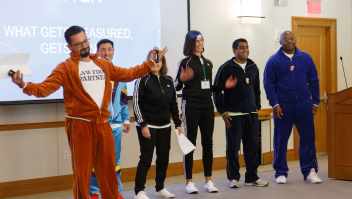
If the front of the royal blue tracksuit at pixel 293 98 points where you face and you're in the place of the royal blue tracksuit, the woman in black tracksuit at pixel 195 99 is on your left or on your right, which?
on your right

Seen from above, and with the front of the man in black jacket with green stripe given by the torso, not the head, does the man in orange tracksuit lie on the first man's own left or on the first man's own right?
on the first man's own right

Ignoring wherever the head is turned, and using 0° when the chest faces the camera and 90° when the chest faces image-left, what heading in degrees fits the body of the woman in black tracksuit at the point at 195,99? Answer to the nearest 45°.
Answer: approximately 315°

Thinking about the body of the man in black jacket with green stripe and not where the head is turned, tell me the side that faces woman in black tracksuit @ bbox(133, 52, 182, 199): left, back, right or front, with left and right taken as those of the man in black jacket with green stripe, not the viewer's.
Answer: right

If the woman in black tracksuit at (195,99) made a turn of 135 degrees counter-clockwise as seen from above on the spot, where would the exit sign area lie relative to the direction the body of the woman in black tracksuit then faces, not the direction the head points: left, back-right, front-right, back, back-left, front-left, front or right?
front-right

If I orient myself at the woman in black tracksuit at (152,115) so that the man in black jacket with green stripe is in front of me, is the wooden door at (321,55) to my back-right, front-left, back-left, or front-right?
front-left

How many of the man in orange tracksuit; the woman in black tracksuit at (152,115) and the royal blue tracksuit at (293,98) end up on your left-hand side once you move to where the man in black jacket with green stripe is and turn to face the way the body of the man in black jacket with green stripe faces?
1

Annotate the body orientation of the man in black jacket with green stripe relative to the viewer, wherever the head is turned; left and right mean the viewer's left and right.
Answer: facing the viewer and to the right of the viewer

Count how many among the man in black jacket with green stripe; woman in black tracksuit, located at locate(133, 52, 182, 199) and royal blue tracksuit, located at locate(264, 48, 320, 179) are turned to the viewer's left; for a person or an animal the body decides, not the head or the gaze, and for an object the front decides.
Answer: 0

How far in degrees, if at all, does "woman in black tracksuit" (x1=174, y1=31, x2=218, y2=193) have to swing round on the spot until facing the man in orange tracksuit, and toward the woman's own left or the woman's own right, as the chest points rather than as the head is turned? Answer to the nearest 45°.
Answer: approximately 90° to the woman's own right

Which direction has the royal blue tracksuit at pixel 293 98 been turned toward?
toward the camera

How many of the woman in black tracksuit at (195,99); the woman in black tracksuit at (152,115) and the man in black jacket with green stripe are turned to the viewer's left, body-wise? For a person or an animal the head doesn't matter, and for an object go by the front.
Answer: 0

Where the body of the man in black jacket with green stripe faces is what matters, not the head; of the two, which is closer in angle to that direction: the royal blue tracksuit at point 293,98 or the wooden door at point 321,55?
the royal blue tracksuit

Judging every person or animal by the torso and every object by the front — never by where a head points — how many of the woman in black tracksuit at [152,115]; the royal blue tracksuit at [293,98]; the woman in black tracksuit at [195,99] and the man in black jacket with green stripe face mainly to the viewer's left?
0

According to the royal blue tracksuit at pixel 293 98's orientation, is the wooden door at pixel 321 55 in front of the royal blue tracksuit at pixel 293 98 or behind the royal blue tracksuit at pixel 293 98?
behind

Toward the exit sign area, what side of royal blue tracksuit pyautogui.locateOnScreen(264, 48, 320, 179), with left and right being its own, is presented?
back
